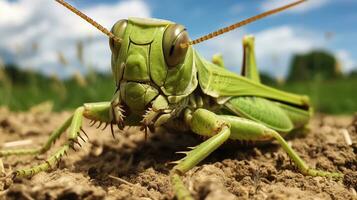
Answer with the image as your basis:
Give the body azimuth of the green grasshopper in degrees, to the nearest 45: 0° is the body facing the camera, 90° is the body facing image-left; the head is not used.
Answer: approximately 45°
